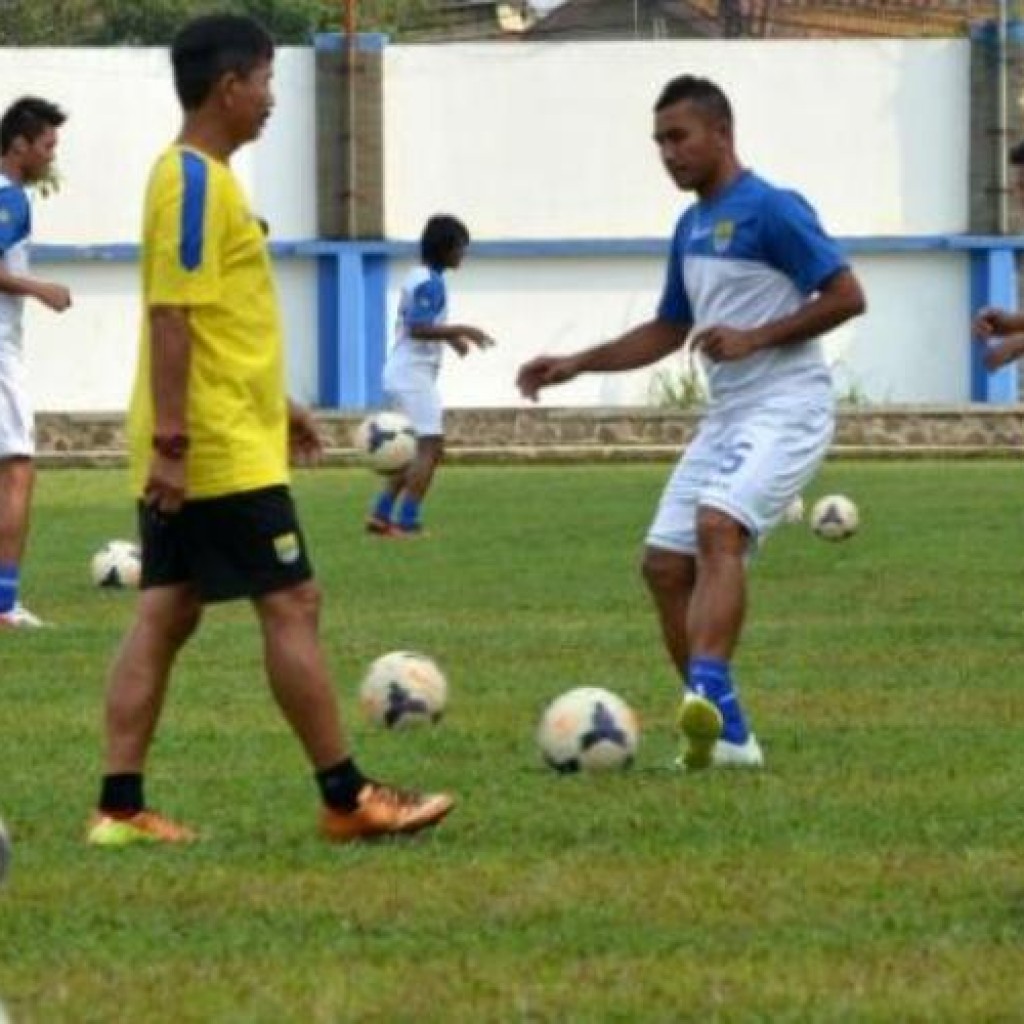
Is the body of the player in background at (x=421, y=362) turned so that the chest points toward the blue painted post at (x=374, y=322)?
no

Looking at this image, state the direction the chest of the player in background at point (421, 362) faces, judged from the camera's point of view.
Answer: to the viewer's right

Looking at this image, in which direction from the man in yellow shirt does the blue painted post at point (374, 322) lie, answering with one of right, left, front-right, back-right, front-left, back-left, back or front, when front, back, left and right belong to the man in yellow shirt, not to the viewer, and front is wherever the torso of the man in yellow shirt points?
left

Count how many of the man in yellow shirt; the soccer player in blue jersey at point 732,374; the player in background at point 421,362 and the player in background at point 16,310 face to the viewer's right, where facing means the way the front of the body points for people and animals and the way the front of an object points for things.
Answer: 3

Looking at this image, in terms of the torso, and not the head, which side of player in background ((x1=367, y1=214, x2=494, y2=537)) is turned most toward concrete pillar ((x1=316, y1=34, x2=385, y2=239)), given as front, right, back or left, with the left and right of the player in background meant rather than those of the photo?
left

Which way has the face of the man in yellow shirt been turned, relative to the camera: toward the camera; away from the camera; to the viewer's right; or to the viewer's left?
to the viewer's right

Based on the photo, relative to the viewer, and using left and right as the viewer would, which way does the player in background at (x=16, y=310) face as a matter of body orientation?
facing to the right of the viewer

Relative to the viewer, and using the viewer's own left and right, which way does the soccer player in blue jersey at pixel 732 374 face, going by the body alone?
facing the viewer and to the left of the viewer

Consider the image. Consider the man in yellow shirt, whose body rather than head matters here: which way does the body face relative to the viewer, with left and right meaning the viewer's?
facing to the right of the viewer

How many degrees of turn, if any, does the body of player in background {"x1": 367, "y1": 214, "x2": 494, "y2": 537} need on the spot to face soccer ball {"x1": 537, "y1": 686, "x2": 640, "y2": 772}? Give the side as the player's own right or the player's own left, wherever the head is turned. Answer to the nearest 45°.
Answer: approximately 90° to the player's own right

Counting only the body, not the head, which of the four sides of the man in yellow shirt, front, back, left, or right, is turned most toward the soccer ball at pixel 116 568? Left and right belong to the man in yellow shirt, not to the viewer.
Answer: left

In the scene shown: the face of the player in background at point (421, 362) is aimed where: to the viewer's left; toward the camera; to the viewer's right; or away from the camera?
to the viewer's right
